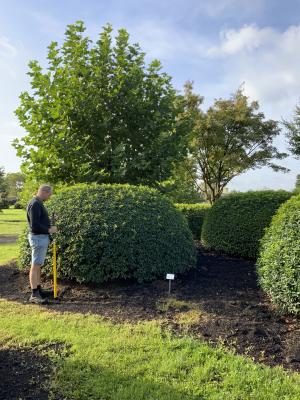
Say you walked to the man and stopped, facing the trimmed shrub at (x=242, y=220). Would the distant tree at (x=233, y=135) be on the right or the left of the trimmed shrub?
left

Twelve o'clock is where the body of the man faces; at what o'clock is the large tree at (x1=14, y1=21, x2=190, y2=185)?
The large tree is roughly at 10 o'clock from the man.

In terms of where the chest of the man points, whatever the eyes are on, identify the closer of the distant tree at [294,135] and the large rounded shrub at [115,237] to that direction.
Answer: the large rounded shrub

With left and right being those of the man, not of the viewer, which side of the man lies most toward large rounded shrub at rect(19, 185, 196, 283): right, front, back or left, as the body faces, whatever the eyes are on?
front

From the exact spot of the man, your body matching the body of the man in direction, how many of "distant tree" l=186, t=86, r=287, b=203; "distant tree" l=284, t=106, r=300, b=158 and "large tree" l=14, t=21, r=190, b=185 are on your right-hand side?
0

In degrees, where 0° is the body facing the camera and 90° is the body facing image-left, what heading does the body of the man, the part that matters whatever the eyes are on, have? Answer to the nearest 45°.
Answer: approximately 270°

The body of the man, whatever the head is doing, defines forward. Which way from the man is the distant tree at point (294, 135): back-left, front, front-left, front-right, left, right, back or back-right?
front-left

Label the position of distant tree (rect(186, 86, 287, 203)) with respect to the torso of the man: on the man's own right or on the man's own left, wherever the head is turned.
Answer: on the man's own left

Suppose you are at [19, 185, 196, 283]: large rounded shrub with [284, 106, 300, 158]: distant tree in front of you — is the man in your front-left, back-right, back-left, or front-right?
back-left

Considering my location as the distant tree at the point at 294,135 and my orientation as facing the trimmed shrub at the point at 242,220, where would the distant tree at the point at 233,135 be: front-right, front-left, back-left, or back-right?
front-right

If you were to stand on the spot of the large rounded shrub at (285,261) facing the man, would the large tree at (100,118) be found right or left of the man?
right

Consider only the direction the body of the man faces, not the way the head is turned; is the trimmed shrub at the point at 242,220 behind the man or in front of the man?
in front
